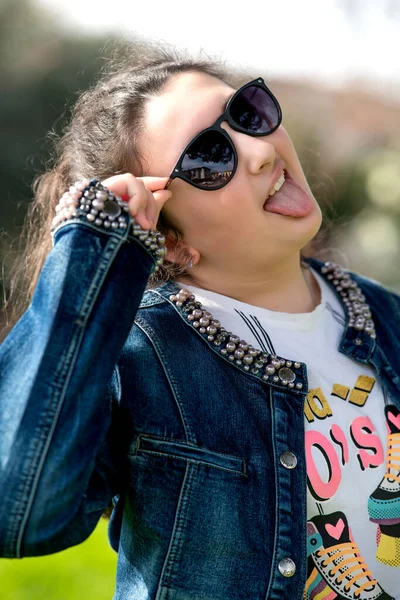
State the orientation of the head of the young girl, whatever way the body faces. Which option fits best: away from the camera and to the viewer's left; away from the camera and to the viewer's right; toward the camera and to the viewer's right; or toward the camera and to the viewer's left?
toward the camera and to the viewer's right

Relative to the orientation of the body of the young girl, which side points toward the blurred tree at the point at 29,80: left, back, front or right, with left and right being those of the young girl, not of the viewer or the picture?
back
